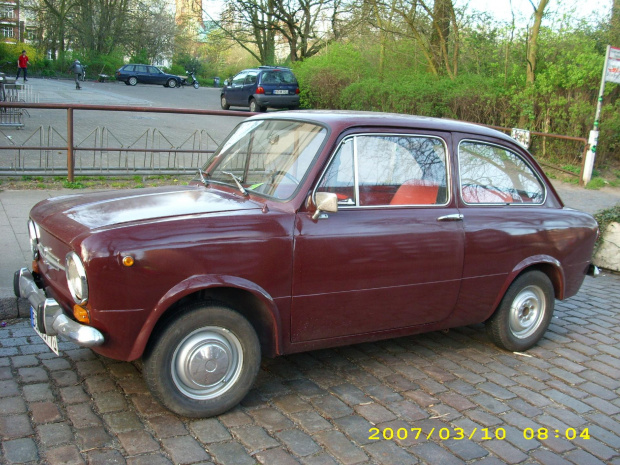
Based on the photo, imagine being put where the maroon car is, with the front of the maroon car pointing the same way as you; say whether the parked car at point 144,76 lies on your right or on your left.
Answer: on your right

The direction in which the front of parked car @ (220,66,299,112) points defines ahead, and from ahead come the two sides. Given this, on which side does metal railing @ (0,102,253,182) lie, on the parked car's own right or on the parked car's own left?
on the parked car's own left

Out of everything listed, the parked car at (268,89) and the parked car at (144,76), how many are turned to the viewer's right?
1

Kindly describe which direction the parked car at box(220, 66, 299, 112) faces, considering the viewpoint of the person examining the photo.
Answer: facing away from the viewer and to the left of the viewer

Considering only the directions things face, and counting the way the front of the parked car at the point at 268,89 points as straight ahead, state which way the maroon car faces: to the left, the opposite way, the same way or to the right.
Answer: to the left

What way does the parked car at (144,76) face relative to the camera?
to the viewer's right

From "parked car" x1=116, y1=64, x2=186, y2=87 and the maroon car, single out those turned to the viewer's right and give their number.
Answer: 1

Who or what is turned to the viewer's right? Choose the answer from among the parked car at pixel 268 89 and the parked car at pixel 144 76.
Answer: the parked car at pixel 144 76

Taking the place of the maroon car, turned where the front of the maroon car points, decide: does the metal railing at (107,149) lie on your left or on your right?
on your right

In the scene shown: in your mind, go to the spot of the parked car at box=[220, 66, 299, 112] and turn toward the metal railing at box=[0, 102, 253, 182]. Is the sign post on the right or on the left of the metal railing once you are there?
left

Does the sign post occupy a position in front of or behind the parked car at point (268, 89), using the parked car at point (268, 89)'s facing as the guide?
behind

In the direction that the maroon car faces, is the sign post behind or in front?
behind

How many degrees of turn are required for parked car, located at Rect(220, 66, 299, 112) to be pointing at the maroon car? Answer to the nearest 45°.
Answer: approximately 135° to its left

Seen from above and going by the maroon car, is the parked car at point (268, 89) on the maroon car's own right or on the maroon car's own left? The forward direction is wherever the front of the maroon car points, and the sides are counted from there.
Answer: on the maroon car's own right
